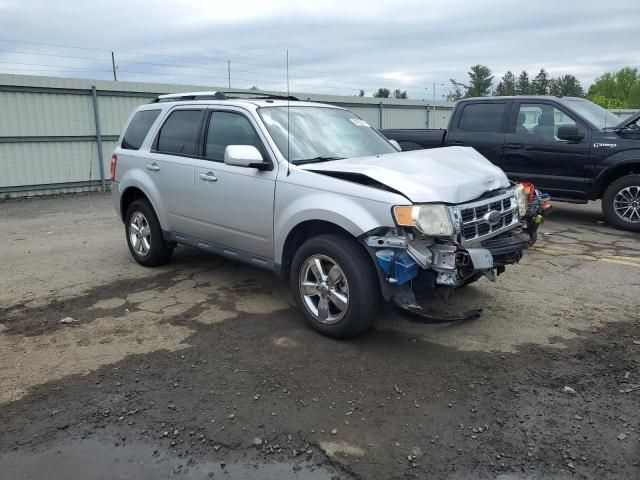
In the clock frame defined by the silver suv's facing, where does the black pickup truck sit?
The black pickup truck is roughly at 9 o'clock from the silver suv.

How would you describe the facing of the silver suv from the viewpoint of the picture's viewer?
facing the viewer and to the right of the viewer
